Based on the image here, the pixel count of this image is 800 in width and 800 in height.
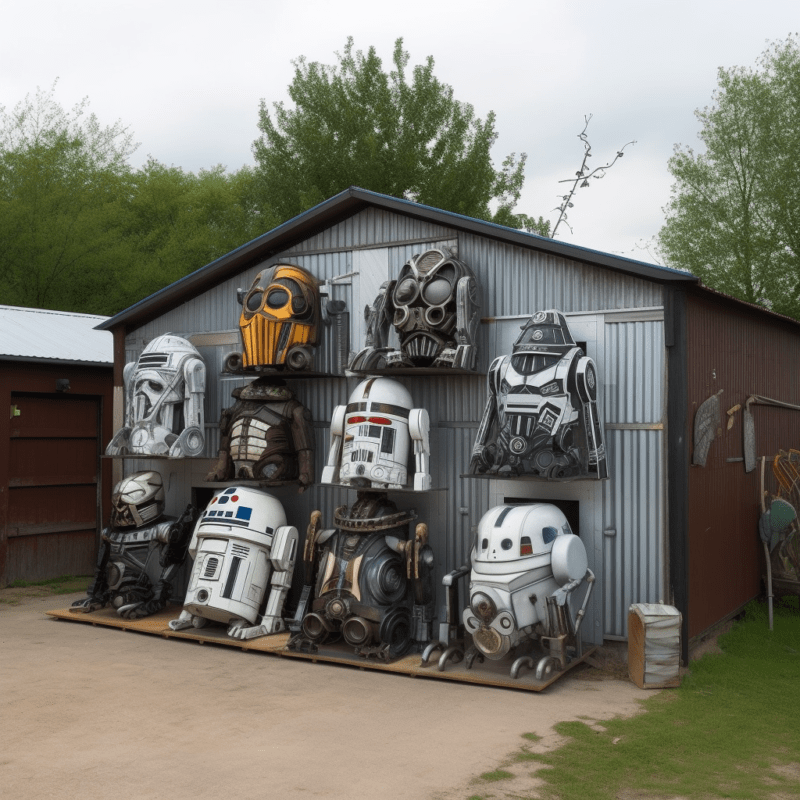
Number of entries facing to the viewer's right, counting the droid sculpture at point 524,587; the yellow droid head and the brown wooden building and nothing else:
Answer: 0

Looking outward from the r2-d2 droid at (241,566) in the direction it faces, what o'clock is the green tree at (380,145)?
The green tree is roughly at 5 o'clock from the r2-d2 droid.

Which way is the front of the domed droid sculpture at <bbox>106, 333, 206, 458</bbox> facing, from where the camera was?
facing the viewer and to the left of the viewer

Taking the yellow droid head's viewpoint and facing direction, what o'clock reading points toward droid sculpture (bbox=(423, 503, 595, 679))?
The droid sculpture is roughly at 9 o'clock from the yellow droid head.

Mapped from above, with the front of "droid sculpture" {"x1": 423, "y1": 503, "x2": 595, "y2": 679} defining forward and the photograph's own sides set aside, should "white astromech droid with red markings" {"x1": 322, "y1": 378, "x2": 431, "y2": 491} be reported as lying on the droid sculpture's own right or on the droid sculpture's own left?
on the droid sculpture's own right

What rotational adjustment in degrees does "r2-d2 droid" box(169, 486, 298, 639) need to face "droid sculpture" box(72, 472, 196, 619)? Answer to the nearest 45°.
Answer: approximately 90° to its right

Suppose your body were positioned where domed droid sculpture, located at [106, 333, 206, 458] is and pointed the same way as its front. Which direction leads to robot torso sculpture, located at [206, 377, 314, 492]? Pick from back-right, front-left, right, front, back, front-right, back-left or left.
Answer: left

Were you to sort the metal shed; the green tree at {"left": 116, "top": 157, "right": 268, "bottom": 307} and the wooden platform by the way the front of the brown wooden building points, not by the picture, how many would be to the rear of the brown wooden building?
1

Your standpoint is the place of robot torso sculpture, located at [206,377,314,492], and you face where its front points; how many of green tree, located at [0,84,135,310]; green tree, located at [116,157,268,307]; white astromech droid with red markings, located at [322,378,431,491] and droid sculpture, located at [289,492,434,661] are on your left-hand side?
2

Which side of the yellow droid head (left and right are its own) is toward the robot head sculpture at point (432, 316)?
left

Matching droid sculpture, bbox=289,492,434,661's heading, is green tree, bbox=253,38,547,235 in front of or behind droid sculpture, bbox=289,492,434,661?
behind

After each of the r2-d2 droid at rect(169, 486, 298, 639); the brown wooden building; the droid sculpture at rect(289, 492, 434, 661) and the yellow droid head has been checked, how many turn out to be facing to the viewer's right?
0

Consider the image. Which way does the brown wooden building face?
toward the camera

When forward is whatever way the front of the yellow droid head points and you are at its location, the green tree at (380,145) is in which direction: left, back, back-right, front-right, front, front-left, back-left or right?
back-right

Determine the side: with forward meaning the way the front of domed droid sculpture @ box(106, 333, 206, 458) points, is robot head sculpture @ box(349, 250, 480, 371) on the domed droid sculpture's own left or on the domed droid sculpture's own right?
on the domed droid sculpture's own left

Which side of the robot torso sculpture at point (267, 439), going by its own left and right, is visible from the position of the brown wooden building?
right
